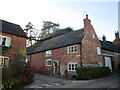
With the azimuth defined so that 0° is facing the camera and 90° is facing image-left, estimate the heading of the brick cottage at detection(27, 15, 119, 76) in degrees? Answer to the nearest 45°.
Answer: approximately 45°

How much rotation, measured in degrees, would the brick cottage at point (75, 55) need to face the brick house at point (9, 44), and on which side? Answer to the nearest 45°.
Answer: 0° — it already faces it
